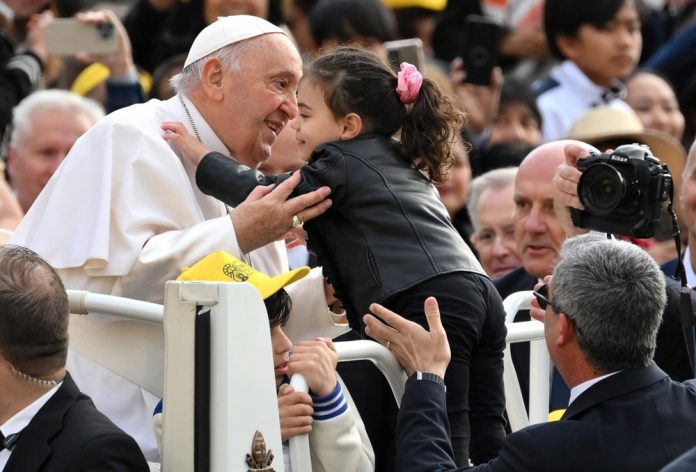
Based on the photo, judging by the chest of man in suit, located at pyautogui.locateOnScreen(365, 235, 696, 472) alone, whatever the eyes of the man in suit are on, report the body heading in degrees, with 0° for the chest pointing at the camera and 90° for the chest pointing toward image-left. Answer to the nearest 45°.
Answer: approximately 135°

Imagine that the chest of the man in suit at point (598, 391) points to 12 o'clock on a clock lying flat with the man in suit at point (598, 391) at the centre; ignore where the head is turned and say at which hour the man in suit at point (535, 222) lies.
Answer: the man in suit at point (535, 222) is roughly at 1 o'clock from the man in suit at point (598, 391).

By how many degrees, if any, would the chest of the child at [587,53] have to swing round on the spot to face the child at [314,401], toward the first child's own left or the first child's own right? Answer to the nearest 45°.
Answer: approximately 45° to the first child's own right

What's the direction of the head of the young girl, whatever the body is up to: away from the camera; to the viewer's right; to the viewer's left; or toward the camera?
to the viewer's left

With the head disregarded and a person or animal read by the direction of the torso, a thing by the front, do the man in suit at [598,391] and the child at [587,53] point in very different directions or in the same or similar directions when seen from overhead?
very different directions

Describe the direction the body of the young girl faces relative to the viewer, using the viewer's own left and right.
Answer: facing away from the viewer and to the left of the viewer

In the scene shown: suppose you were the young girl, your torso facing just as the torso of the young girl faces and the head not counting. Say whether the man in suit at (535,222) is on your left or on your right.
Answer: on your right

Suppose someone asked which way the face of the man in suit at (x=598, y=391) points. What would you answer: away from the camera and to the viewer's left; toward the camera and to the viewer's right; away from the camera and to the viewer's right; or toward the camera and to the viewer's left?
away from the camera and to the viewer's left

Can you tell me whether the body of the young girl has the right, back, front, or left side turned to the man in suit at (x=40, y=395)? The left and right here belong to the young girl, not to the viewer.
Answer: left
